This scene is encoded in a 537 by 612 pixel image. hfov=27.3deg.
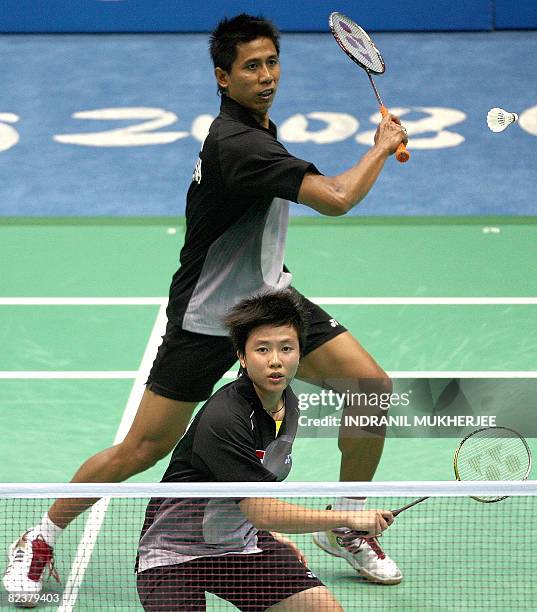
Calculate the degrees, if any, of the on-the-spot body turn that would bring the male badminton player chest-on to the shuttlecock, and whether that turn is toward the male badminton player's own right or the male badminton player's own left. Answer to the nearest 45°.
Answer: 0° — they already face it

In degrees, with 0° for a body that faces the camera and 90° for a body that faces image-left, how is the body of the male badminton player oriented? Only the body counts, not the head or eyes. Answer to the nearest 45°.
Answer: approximately 270°
